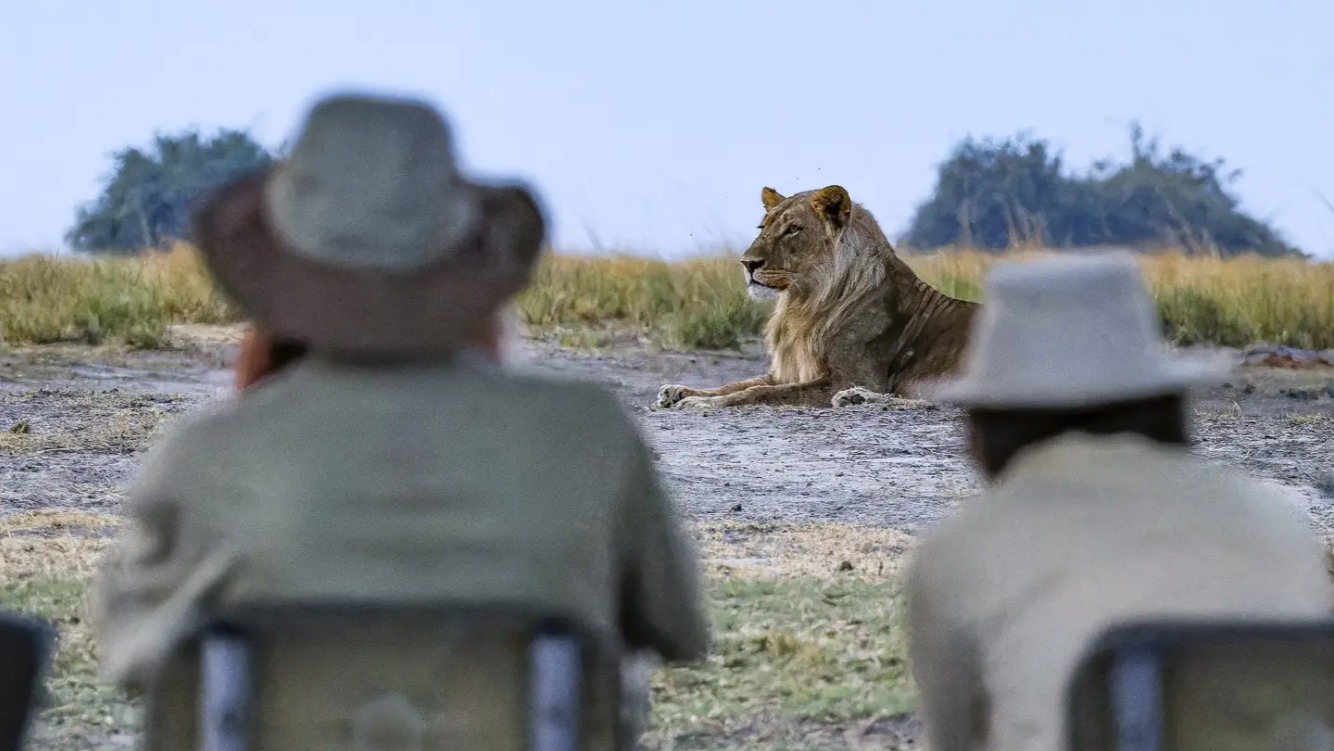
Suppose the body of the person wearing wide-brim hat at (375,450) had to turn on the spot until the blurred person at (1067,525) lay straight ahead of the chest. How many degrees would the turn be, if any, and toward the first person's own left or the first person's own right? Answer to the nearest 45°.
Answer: approximately 90° to the first person's own right

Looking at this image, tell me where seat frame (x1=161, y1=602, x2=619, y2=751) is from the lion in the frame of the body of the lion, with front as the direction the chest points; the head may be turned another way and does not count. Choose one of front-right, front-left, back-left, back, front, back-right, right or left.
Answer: left

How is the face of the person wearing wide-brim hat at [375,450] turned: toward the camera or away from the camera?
away from the camera

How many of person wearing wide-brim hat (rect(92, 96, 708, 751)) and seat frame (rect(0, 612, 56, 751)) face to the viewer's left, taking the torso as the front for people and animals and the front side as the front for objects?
0

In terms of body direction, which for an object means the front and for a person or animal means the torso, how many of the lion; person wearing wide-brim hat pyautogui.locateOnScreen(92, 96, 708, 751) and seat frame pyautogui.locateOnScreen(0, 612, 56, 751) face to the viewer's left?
1

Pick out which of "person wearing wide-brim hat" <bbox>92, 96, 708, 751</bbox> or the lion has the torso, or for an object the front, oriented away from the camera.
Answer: the person wearing wide-brim hat

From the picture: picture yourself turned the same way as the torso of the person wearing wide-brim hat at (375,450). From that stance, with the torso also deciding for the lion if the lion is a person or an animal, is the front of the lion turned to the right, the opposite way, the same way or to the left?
to the left

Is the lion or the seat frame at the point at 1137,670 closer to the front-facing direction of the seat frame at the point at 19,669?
the lion

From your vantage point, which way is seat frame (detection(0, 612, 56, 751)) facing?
away from the camera

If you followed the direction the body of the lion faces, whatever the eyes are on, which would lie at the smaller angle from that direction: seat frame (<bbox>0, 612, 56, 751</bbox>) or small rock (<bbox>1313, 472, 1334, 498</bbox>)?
the seat frame

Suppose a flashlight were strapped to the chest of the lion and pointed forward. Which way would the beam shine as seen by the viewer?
to the viewer's left

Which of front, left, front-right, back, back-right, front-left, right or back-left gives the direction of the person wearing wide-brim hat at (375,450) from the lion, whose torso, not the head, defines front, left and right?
left

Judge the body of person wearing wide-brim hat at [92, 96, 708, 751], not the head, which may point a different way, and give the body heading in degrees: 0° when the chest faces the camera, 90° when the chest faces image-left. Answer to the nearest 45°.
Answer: approximately 180°
